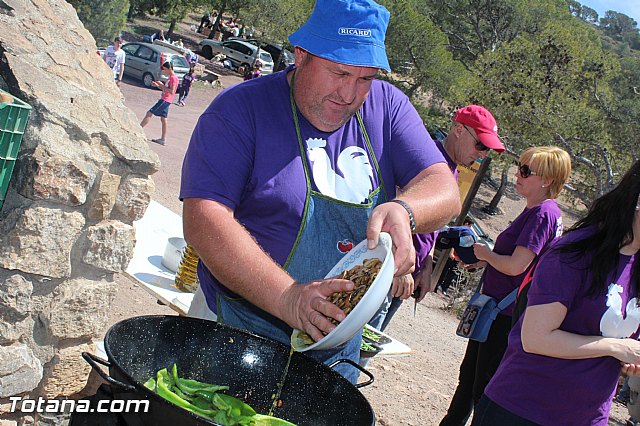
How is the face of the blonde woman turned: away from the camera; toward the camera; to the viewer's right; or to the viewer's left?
to the viewer's left

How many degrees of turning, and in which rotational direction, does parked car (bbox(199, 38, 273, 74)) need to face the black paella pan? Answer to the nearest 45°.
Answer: approximately 90° to its left

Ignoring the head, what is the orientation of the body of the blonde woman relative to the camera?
to the viewer's left

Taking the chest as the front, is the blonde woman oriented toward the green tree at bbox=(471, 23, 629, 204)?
no

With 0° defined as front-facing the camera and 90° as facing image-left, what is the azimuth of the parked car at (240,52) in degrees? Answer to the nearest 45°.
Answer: approximately 90°

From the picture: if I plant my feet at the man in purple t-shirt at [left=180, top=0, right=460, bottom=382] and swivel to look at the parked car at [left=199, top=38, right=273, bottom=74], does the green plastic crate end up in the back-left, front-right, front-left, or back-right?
front-left

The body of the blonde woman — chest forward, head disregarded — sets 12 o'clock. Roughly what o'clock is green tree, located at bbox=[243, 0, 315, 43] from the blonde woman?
The green tree is roughly at 2 o'clock from the blonde woman.

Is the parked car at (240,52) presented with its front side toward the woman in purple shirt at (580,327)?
no
